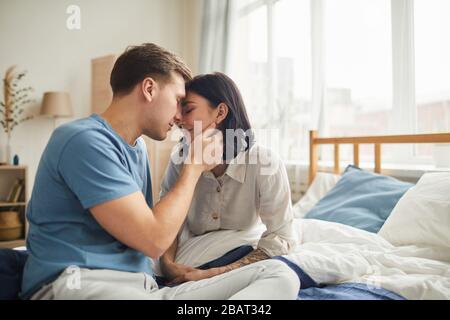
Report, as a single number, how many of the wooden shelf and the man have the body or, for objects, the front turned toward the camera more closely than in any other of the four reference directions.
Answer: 1

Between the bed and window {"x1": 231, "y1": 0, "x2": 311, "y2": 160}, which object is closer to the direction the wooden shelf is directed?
the bed

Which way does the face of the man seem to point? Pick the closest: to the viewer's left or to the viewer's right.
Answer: to the viewer's right

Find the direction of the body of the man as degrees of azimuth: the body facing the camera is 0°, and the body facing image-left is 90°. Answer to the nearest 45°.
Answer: approximately 270°

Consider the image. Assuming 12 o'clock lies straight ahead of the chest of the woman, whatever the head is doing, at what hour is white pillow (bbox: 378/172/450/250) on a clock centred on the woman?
The white pillow is roughly at 7 o'clock from the woman.

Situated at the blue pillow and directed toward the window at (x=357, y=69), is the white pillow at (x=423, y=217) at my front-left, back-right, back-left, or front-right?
back-right

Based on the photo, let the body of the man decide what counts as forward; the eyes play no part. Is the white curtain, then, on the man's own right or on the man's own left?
on the man's own left

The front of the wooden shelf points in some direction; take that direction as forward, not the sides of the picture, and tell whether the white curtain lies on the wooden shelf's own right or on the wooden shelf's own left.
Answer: on the wooden shelf's own left

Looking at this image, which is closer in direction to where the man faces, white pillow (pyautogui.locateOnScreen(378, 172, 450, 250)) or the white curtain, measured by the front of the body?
the white pillow
